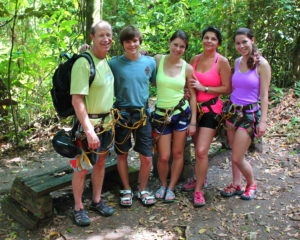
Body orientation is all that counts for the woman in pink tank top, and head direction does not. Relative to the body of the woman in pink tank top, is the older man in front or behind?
in front

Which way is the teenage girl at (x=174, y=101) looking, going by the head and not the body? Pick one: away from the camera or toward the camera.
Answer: toward the camera

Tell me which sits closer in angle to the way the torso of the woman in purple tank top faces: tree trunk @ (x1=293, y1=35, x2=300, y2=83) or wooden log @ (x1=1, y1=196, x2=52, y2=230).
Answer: the wooden log

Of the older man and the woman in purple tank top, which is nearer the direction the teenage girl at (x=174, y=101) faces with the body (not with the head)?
the older man

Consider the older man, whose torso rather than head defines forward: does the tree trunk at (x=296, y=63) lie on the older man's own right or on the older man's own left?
on the older man's own left

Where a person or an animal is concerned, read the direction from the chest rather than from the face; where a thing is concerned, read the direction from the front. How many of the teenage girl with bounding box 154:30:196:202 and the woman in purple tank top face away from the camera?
0

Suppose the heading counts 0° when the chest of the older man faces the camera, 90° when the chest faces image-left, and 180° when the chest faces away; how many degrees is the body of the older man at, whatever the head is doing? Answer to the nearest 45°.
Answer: approximately 315°

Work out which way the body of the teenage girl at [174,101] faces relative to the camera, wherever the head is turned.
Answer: toward the camera

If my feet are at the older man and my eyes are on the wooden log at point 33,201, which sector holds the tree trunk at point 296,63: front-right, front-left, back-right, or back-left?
back-right

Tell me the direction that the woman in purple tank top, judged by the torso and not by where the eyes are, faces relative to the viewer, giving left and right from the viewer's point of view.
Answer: facing the viewer and to the left of the viewer

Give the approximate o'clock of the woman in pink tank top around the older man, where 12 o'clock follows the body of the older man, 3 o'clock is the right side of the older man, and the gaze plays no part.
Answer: The woman in pink tank top is roughly at 10 o'clock from the older man.

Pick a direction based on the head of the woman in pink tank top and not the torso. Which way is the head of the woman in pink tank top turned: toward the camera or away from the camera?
toward the camera

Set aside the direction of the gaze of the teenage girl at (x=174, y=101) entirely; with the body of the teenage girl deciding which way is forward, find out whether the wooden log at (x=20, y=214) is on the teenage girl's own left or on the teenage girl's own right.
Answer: on the teenage girl's own right
